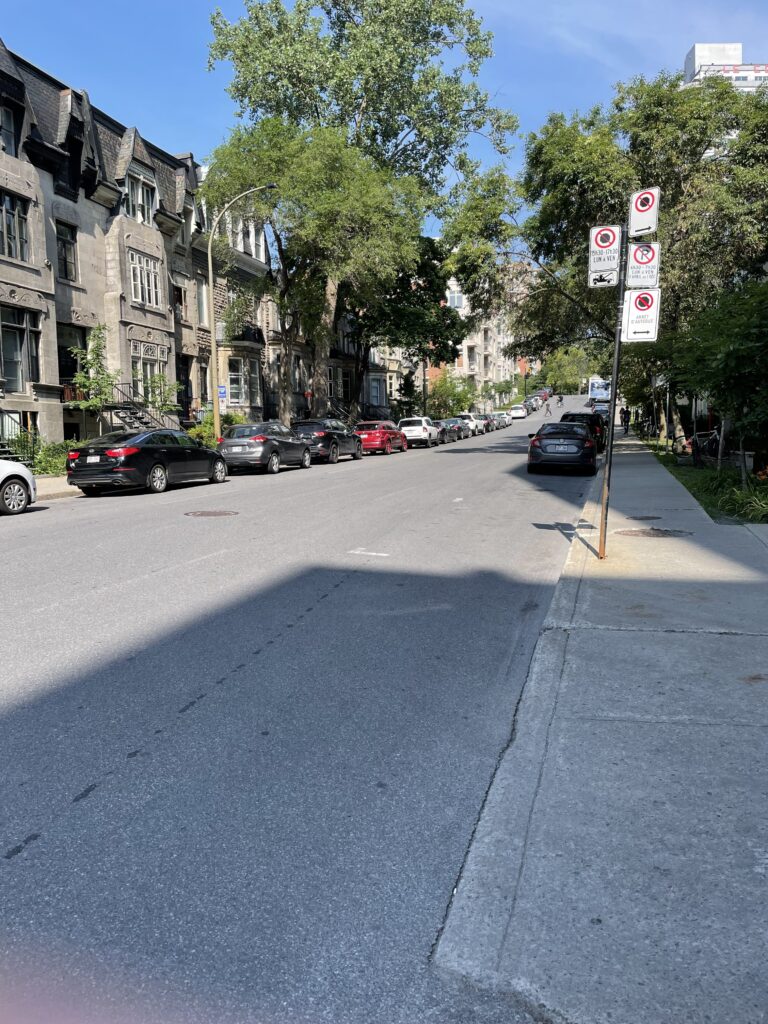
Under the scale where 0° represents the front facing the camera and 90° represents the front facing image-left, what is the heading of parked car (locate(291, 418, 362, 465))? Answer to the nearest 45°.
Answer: approximately 225°

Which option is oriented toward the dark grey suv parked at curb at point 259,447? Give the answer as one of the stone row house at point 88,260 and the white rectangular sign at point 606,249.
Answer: the stone row house

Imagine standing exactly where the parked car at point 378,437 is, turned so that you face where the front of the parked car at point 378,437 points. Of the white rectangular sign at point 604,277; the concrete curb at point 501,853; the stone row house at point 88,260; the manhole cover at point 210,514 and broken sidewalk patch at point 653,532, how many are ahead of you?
0

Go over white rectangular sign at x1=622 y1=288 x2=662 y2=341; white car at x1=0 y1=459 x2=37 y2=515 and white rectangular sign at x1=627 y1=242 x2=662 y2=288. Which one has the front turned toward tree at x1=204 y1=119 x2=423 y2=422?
the white car

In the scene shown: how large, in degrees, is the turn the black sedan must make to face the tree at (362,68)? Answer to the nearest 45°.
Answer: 0° — it already faces it

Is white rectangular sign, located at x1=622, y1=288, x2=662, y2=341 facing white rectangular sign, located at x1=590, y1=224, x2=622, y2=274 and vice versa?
no

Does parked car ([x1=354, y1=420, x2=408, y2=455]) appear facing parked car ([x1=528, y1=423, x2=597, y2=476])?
no

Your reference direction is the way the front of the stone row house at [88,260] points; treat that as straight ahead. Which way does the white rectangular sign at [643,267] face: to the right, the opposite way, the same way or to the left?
to the right

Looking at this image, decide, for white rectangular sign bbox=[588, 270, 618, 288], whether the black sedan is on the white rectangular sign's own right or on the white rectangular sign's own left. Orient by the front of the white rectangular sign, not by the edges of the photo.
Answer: on the white rectangular sign's own right

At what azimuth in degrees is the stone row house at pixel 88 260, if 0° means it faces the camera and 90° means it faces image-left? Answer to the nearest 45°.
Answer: approximately 315°

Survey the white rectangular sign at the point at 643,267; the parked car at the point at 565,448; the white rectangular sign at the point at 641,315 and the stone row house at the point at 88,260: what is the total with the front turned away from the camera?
1

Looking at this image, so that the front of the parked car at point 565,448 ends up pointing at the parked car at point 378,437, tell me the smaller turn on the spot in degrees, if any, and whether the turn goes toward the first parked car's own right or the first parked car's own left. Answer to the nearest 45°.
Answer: approximately 45° to the first parked car's own left

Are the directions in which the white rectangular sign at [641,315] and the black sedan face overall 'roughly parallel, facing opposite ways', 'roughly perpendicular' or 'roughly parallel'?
roughly parallel, facing opposite ways

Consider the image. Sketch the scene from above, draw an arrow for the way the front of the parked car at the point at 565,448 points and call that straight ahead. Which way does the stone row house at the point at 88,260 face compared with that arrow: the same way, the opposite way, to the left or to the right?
to the right

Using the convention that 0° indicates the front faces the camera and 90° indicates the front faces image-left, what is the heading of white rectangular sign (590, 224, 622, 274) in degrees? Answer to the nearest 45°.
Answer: approximately 0°

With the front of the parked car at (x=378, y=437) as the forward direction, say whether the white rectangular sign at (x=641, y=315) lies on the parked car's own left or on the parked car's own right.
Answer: on the parked car's own right

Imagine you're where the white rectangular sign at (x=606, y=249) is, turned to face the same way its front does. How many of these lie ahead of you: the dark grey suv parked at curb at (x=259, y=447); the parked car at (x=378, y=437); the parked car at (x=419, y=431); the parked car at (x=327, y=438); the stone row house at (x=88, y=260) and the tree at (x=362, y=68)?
0

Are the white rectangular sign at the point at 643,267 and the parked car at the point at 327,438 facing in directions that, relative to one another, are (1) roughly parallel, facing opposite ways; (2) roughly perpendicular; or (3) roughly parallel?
roughly parallel, facing opposite ways

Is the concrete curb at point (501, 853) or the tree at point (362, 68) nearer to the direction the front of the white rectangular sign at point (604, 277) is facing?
the concrete curb

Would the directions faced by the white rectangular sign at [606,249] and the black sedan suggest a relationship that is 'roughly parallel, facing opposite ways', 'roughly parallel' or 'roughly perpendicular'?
roughly parallel, facing opposite ways

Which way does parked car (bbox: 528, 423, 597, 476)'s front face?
away from the camera

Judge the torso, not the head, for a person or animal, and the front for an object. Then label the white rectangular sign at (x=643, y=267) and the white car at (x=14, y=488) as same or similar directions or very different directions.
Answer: very different directions

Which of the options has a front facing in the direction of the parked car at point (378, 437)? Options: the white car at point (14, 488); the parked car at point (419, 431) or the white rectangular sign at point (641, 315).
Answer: the white car
